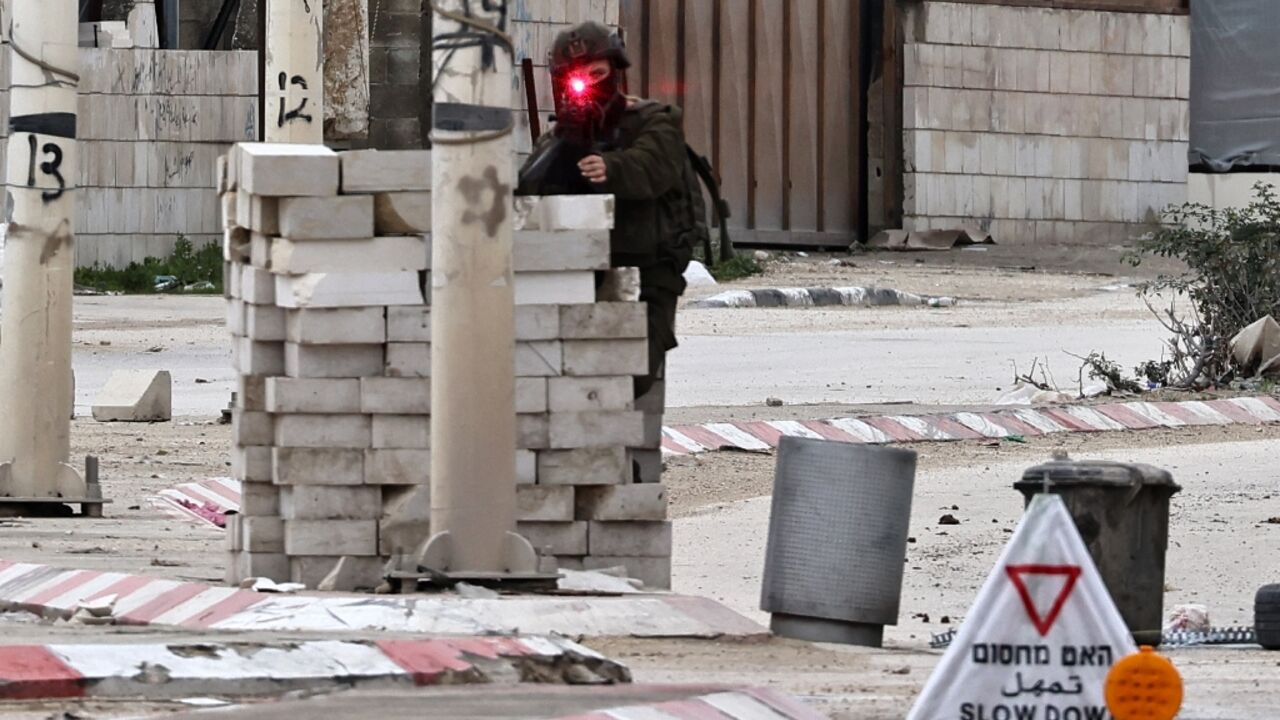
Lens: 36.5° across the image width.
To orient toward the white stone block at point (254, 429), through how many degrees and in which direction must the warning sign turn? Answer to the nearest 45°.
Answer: approximately 135° to its right

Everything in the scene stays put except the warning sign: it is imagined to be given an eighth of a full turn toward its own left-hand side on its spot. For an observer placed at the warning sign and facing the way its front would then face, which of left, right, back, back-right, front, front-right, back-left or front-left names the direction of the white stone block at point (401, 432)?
back

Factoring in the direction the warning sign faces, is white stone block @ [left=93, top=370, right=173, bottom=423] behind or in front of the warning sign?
behind

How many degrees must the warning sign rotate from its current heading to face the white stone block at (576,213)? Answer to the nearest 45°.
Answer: approximately 135° to its right

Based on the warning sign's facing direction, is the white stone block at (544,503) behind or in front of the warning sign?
behind

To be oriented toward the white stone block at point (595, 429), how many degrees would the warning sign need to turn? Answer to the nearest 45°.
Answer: approximately 135° to its right

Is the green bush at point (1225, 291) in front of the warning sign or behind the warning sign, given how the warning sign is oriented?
behind

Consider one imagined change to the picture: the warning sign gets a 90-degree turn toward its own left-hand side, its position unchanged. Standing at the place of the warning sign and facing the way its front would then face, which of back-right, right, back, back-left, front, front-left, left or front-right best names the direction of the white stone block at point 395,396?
back-left

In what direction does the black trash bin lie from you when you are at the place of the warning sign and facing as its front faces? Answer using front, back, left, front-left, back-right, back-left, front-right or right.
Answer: back

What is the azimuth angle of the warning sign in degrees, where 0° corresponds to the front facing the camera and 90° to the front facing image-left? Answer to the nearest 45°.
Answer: approximately 0°

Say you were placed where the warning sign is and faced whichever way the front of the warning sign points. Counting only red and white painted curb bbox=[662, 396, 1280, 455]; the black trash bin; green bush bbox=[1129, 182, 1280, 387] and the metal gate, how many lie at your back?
4

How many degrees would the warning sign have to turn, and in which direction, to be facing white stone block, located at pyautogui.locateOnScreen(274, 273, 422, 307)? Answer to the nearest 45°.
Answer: approximately 135° to its right
